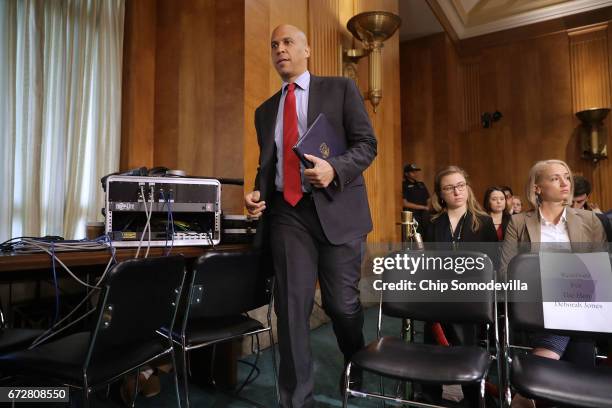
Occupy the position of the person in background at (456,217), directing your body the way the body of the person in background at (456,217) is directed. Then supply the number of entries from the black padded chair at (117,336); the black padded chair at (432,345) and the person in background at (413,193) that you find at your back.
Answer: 1

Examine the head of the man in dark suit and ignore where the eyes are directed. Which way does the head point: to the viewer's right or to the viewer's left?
to the viewer's left

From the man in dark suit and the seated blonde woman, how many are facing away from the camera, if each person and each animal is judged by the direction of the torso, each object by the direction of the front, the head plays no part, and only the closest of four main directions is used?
0

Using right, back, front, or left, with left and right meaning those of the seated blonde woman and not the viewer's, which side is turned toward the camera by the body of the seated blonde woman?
front

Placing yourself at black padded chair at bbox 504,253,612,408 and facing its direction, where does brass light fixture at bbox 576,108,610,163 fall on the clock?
The brass light fixture is roughly at 6 o'clock from the black padded chair.

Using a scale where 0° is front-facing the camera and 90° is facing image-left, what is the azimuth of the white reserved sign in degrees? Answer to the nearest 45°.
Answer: approximately 0°

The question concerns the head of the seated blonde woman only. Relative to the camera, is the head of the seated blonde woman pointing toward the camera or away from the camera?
toward the camera

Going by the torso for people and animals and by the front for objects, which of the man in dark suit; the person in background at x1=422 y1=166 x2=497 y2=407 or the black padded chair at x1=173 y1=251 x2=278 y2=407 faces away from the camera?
the black padded chair

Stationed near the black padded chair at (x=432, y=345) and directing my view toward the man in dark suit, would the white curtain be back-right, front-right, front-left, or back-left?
front-right

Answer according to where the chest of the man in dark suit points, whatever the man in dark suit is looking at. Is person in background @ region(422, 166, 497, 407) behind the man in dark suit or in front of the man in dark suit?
behind

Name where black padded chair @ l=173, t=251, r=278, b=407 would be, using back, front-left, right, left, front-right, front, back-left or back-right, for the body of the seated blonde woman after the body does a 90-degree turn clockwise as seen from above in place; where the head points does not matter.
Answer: front-left
